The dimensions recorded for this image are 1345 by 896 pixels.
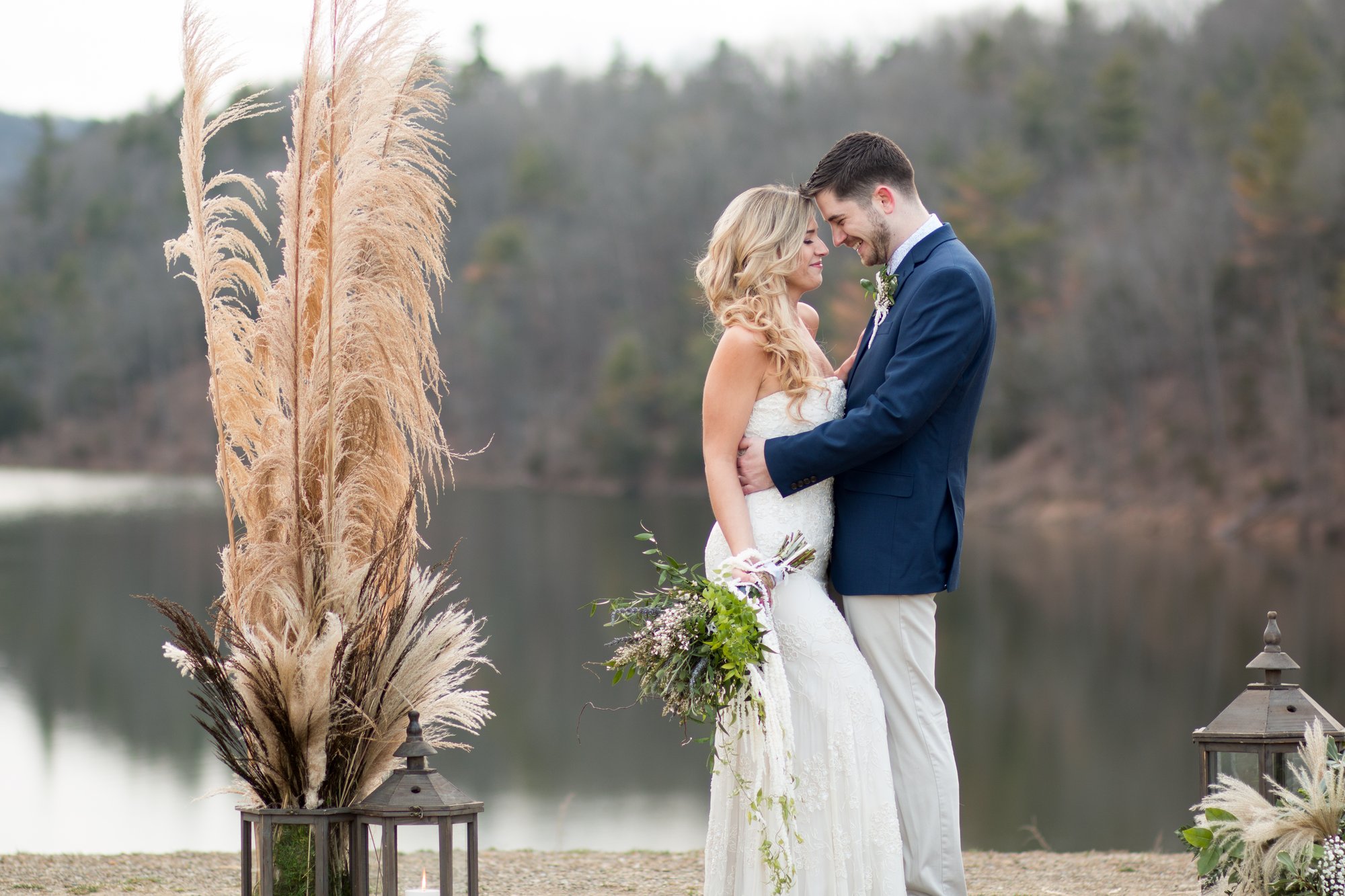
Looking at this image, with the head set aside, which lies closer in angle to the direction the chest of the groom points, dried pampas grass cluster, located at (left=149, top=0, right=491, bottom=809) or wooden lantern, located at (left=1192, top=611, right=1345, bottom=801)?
the dried pampas grass cluster

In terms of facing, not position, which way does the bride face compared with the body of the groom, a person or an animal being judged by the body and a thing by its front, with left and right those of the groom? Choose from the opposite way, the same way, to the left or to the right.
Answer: the opposite way

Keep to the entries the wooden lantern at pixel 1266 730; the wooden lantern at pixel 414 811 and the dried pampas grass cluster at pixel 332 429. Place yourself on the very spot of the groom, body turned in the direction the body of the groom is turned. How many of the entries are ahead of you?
2

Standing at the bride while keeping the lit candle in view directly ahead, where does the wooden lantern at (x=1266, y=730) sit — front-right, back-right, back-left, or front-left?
back-right

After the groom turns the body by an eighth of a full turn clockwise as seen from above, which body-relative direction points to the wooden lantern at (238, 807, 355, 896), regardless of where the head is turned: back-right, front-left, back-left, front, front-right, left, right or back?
front-left

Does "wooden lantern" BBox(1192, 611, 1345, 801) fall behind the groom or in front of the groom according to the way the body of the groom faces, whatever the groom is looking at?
behind

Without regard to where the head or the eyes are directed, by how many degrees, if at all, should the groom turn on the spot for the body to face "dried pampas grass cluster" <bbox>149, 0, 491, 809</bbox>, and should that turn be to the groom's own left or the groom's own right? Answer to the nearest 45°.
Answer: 0° — they already face it

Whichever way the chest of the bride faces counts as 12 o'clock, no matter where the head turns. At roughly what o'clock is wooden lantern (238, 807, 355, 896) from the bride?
The wooden lantern is roughly at 6 o'clock from the bride.

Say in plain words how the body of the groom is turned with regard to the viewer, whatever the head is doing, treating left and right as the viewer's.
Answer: facing to the left of the viewer

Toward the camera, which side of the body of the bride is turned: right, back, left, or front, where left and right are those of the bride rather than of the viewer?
right

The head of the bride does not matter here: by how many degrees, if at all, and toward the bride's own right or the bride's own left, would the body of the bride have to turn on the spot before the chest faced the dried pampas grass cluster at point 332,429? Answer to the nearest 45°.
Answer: approximately 180°

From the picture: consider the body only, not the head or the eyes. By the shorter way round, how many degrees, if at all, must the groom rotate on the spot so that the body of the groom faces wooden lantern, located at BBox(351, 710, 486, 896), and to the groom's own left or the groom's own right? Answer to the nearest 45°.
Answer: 0° — they already face it

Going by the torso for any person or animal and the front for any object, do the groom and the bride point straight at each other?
yes

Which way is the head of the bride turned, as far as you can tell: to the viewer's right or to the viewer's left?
to the viewer's right

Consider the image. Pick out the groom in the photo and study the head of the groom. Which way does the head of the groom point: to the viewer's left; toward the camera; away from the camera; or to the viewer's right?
to the viewer's left

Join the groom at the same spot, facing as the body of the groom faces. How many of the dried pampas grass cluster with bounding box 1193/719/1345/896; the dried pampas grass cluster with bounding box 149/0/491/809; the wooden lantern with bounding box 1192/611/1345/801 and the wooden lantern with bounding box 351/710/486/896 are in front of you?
2

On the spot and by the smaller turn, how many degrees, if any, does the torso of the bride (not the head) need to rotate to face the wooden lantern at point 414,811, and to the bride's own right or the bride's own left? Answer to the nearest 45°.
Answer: approximately 180°
